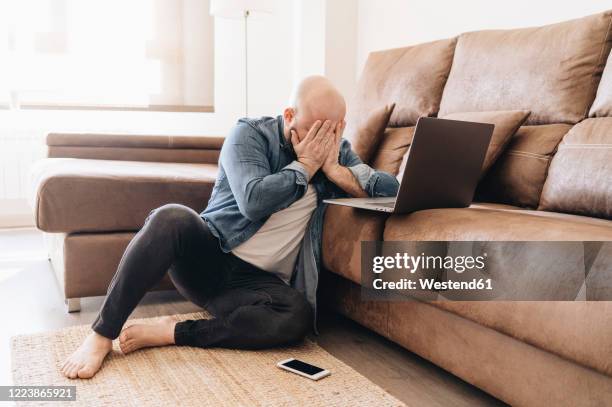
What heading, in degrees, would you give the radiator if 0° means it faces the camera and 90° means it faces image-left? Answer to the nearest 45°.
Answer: approximately 0°

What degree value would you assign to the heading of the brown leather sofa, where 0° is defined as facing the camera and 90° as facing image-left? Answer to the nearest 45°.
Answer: approximately 45°

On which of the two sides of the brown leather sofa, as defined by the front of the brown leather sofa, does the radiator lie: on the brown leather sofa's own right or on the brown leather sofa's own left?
on the brown leather sofa's own right

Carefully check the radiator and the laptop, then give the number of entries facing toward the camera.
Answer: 1

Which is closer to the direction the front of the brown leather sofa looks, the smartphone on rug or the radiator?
the smartphone on rug

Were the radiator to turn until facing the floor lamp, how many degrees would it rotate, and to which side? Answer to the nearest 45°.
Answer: approximately 45° to its left

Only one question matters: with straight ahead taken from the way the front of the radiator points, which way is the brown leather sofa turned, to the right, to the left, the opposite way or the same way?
to the right

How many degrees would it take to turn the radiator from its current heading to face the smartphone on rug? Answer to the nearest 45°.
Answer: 0° — it already faces it

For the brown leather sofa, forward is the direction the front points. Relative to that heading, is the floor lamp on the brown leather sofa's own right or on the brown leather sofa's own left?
on the brown leather sofa's own right

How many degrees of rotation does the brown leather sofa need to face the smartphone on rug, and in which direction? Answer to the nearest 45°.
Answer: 0° — it already faces it
